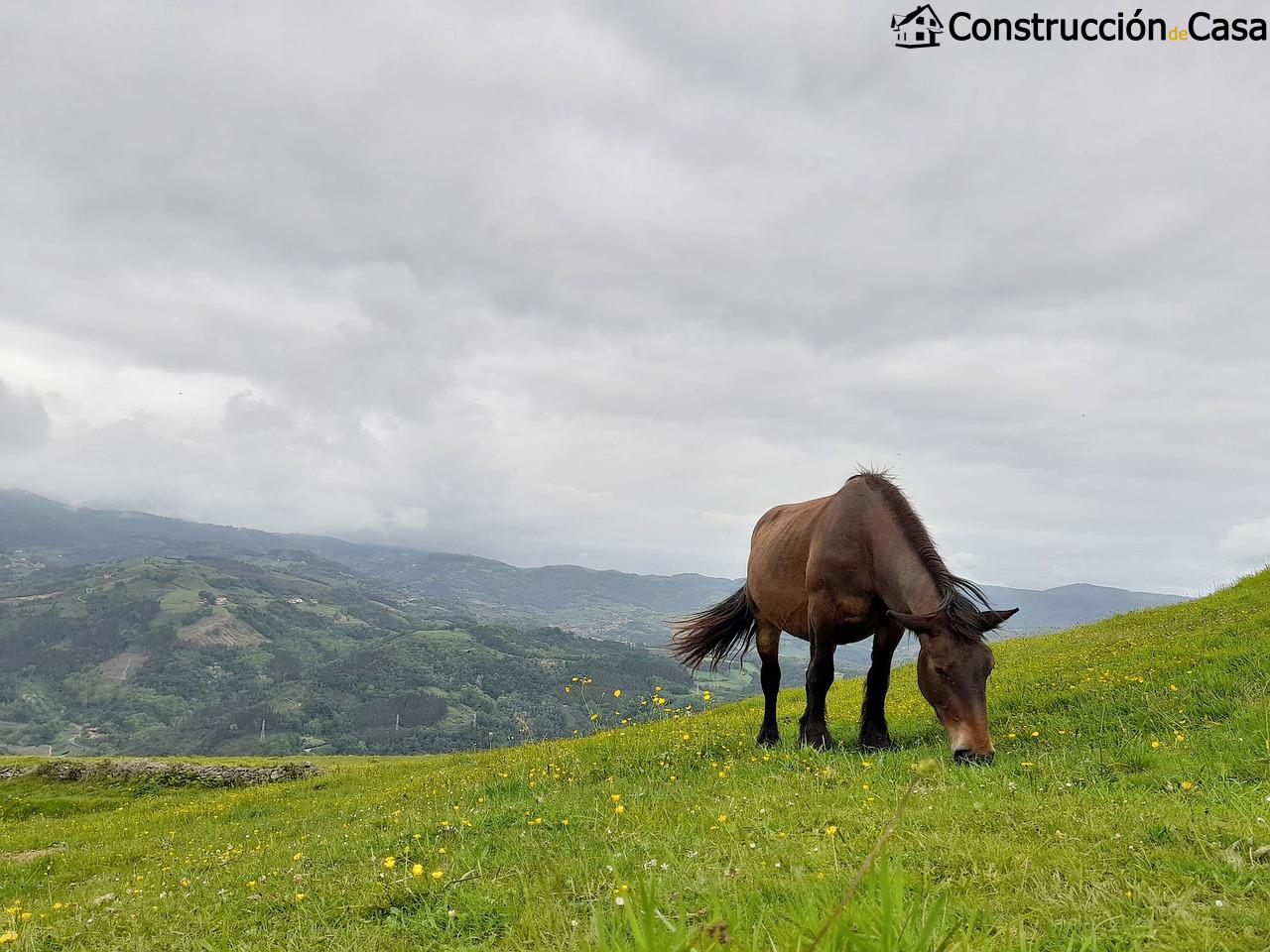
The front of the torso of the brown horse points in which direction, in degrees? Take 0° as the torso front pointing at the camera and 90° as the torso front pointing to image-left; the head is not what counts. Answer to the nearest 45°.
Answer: approximately 315°
